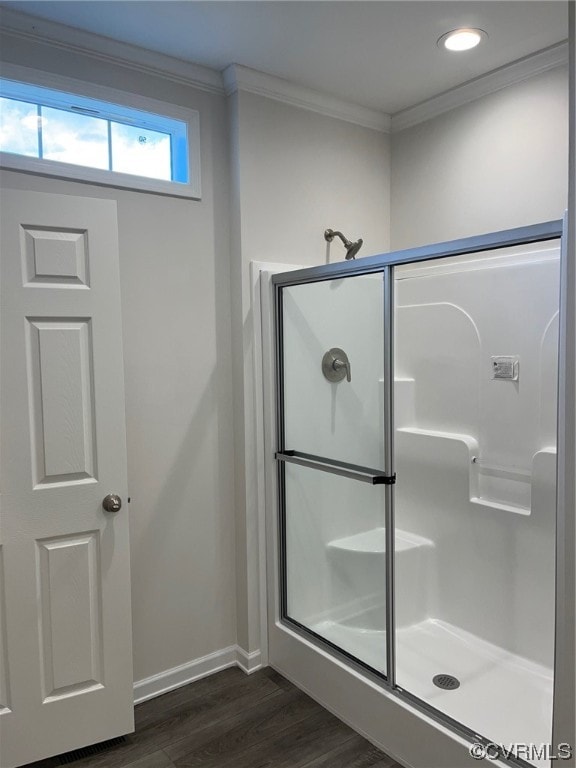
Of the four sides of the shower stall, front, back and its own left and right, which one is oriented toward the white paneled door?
front

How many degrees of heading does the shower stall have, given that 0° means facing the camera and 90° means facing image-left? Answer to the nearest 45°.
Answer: approximately 45°

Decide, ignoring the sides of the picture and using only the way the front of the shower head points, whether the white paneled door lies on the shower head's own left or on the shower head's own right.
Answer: on the shower head's own right

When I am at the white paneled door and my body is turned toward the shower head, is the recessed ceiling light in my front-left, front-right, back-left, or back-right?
front-right

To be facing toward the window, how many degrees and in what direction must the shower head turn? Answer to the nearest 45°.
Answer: approximately 90° to its right
